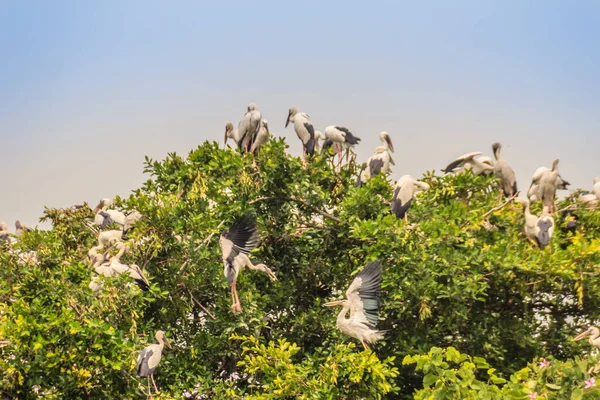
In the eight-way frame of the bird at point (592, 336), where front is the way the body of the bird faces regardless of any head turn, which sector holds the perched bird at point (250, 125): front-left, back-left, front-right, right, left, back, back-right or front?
front

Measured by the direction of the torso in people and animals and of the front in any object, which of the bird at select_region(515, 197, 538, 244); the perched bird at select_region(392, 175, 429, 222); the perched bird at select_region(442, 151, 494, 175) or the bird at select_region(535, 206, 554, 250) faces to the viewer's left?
the bird at select_region(515, 197, 538, 244)

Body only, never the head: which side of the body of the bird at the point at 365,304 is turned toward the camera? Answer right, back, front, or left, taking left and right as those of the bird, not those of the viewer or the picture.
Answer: left

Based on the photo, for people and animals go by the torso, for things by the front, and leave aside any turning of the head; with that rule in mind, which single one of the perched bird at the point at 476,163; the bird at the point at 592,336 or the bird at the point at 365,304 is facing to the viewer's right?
the perched bird at the point at 476,163

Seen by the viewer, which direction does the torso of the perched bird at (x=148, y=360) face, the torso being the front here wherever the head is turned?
to the viewer's right

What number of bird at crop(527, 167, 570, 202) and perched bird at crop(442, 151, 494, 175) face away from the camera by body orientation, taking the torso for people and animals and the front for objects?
0

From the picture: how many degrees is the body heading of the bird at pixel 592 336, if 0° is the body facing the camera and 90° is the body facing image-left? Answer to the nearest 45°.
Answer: approximately 90°

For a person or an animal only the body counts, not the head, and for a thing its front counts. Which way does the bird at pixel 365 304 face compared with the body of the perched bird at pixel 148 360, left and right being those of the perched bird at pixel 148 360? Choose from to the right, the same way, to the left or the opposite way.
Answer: the opposite way
